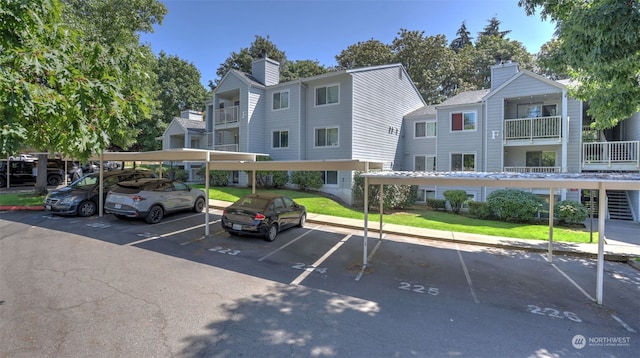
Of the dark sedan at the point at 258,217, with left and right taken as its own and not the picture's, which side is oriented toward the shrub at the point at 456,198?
front

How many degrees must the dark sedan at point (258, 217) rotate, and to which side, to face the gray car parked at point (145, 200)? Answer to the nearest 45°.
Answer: approximately 90° to its left

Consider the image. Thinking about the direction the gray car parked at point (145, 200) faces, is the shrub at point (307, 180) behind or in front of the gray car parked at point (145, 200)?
in front

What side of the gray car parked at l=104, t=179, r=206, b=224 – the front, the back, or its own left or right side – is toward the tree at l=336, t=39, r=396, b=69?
front

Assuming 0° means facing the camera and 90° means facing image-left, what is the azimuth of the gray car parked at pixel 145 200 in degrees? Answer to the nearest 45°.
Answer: approximately 225°

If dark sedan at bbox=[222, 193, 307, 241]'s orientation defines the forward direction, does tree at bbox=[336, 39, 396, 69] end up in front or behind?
in front

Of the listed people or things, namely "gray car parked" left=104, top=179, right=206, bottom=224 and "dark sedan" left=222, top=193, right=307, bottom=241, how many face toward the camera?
0

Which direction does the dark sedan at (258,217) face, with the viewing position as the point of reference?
facing away from the viewer and to the right of the viewer

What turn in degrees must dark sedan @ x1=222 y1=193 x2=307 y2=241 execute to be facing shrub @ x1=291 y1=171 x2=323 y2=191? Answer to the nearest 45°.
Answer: approximately 45° to its left

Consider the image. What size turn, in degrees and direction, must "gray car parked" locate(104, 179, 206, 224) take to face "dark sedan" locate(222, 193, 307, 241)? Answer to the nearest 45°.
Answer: approximately 90° to its right
